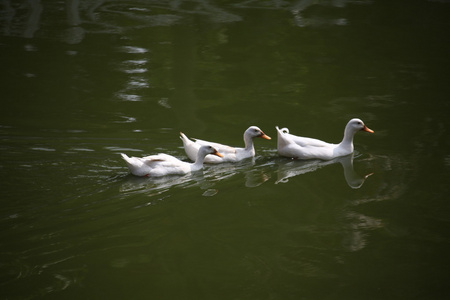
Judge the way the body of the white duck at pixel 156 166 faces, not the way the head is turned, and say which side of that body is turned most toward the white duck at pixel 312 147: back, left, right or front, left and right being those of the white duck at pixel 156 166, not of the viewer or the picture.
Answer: front

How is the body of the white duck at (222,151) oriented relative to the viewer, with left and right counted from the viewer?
facing to the right of the viewer

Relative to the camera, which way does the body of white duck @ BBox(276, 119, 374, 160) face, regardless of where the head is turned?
to the viewer's right

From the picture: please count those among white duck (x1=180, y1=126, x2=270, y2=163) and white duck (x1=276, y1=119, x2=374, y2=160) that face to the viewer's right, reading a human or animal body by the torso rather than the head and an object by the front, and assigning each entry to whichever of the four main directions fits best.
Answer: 2

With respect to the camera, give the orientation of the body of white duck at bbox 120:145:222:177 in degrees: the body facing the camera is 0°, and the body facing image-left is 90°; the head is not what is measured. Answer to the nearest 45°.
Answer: approximately 270°

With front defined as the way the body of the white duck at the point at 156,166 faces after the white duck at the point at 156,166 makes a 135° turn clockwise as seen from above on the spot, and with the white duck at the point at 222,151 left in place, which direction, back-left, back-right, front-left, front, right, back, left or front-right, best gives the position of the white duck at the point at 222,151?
back

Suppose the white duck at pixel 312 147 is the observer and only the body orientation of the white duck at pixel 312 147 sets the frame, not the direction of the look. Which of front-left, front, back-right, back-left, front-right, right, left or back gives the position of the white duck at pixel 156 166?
back-right

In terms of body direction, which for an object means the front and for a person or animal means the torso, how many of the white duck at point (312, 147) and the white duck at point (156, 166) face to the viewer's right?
2

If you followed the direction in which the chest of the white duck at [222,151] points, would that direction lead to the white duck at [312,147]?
yes

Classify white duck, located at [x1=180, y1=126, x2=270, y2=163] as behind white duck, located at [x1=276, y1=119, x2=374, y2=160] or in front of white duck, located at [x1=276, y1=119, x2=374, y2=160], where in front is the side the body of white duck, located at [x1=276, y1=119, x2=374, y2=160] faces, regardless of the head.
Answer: behind
